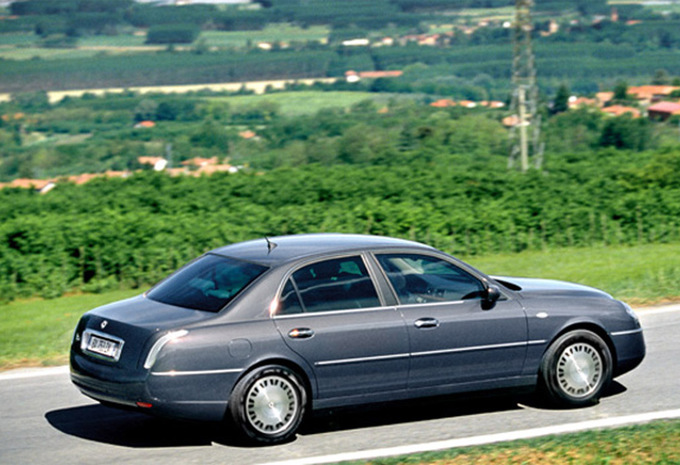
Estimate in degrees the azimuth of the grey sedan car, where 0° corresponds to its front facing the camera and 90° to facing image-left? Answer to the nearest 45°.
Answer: approximately 225°
